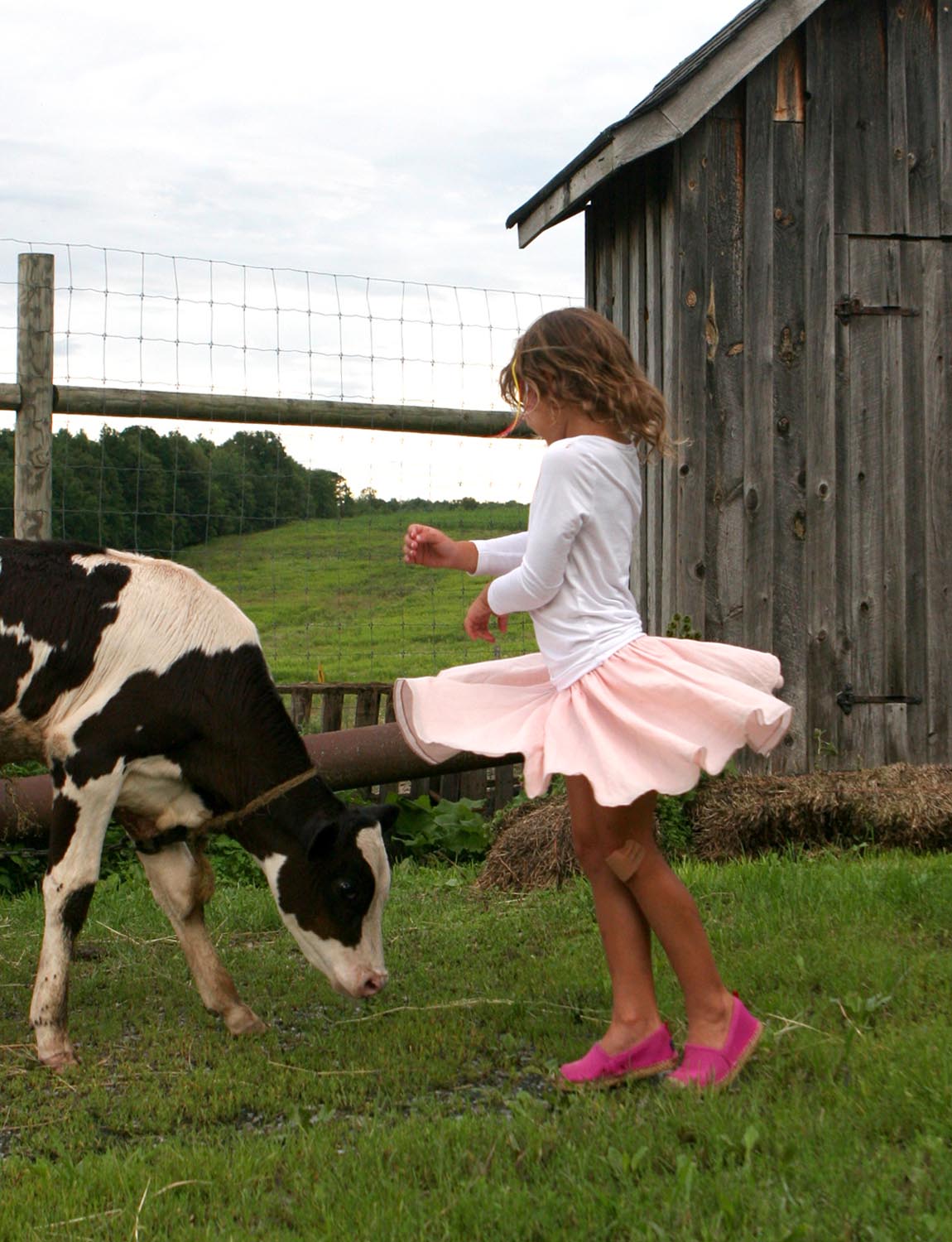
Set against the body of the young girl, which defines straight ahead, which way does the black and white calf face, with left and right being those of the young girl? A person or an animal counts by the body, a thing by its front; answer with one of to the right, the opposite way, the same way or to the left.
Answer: the opposite way

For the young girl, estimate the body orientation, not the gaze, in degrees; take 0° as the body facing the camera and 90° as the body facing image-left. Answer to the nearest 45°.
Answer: approximately 90°

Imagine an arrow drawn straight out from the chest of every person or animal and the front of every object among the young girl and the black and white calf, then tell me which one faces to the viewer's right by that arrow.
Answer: the black and white calf

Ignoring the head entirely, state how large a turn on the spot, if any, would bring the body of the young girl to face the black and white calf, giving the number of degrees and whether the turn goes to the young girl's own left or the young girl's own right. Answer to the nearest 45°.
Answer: approximately 45° to the young girl's own right

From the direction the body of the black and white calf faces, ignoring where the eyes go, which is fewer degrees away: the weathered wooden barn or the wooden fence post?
the weathered wooden barn

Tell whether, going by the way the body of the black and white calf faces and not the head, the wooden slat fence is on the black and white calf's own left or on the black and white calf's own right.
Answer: on the black and white calf's own left

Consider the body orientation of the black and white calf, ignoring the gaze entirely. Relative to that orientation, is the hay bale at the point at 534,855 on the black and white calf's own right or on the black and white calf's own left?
on the black and white calf's own left

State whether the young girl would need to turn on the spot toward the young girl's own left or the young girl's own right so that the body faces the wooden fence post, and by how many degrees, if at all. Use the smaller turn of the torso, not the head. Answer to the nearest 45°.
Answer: approximately 45° to the young girl's own right

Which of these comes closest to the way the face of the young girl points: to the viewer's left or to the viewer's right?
to the viewer's left

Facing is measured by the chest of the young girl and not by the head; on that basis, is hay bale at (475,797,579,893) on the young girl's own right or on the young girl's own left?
on the young girl's own right

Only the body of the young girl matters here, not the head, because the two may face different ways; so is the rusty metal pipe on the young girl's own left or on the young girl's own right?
on the young girl's own right

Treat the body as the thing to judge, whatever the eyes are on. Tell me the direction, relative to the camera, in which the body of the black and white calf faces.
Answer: to the viewer's right
